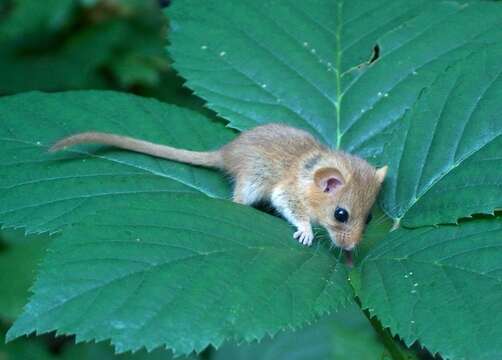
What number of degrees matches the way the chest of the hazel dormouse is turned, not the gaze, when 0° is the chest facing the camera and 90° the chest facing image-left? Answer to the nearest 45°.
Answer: approximately 315°

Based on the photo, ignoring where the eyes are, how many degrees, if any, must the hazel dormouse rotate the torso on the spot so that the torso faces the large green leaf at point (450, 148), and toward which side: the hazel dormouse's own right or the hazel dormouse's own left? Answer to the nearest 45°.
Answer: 0° — it already faces it

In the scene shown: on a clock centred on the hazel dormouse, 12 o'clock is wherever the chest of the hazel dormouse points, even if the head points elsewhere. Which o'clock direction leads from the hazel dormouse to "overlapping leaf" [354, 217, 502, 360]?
The overlapping leaf is roughly at 1 o'clock from the hazel dormouse.
